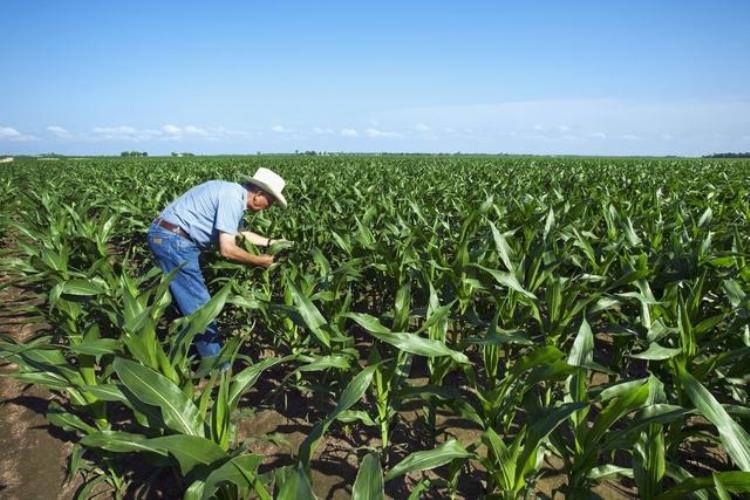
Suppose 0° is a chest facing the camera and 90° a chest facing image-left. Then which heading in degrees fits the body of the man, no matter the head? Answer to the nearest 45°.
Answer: approximately 270°
